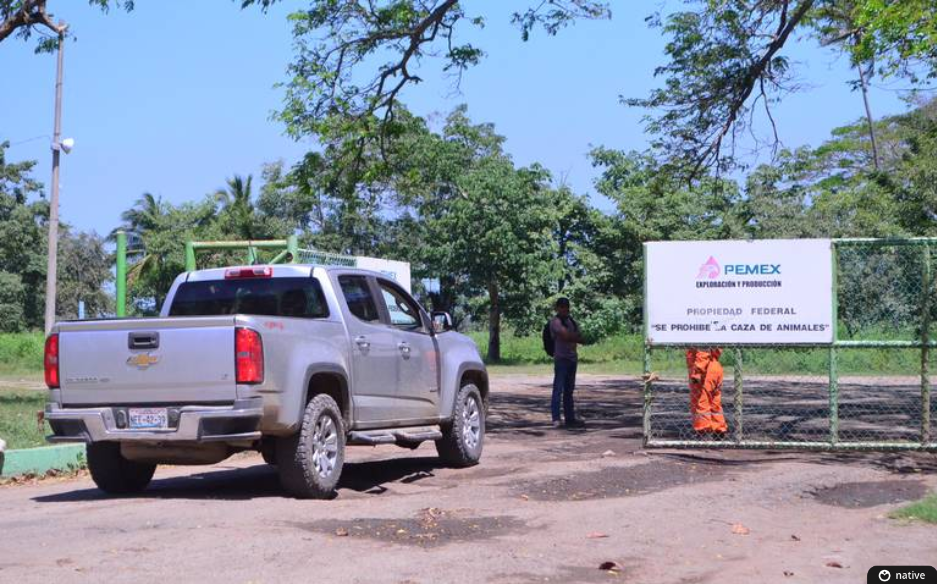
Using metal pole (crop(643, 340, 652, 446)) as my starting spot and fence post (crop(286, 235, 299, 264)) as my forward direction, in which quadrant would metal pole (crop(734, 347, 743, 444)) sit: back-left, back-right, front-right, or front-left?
back-right

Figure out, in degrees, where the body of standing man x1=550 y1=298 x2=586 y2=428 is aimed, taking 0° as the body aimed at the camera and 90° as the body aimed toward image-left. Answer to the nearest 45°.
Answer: approximately 315°

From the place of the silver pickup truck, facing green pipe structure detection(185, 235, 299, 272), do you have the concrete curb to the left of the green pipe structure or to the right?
left

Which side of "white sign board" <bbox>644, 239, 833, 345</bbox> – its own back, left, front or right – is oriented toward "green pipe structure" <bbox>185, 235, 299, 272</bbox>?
right

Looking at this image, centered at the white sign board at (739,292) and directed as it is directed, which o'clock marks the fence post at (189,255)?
The fence post is roughly at 3 o'clock from the white sign board.

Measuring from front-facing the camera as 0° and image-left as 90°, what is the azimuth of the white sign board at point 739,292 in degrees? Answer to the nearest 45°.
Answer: approximately 0°

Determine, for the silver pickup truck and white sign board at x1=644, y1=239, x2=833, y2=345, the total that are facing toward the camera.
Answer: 1

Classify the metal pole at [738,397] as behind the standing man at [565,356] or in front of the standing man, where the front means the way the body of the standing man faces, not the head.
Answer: in front

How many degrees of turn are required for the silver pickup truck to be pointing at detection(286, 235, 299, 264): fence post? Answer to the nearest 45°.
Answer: approximately 45° to its left

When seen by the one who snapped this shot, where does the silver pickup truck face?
facing away from the viewer and to the right of the viewer

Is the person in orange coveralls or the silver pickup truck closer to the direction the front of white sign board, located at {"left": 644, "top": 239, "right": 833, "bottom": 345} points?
the silver pickup truck

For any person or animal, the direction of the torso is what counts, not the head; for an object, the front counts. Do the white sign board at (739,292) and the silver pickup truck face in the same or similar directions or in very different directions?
very different directions

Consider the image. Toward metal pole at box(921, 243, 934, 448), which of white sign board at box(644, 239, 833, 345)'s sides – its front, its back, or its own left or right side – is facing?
left
